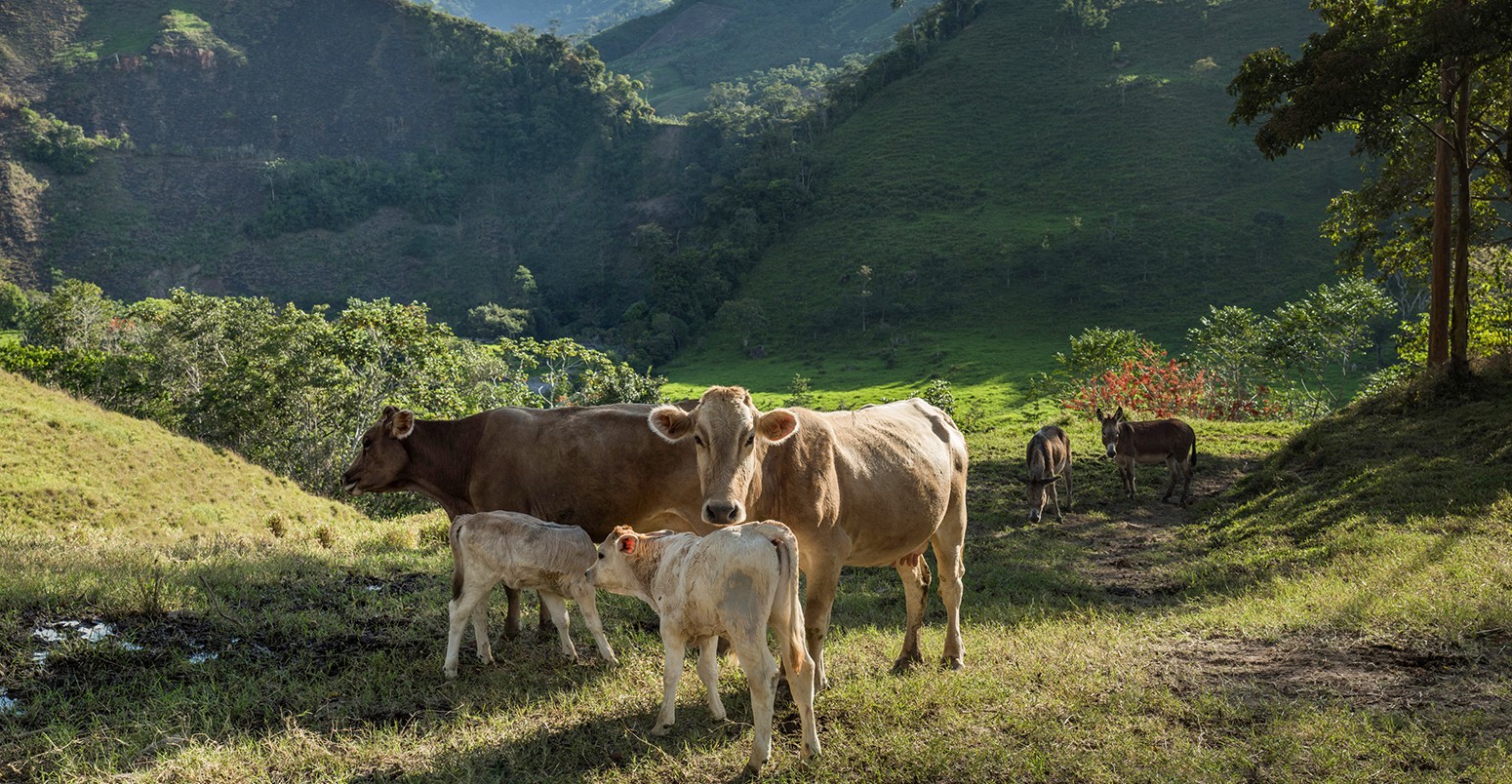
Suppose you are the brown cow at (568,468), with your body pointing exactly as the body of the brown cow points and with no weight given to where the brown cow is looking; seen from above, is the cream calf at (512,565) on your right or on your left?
on your left

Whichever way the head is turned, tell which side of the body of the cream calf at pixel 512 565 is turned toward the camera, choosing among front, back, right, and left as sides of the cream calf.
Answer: right

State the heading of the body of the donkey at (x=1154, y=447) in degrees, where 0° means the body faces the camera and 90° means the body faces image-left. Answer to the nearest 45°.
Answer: approximately 90°

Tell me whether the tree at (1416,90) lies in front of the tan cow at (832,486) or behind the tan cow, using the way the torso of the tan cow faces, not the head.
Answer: behind

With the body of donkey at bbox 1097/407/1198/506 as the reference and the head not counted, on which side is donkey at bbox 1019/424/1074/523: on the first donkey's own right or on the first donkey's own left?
on the first donkey's own left

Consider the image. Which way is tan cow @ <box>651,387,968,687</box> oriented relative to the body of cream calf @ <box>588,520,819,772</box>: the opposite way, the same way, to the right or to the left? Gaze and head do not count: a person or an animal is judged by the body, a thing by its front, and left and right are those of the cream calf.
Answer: to the left

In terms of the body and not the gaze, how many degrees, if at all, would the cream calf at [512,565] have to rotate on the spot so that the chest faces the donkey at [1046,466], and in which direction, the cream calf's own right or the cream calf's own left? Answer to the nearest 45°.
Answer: approximately 45° to the cream calf's own left

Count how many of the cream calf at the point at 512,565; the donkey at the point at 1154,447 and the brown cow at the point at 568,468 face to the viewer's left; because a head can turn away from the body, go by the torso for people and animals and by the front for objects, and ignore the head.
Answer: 2

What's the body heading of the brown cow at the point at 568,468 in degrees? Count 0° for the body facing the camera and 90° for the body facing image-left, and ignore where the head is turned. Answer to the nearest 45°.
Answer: approximately 90°

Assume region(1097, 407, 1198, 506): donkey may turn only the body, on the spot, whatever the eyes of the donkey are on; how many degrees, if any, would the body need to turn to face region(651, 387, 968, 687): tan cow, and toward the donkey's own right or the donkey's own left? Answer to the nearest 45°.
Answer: approximately 90° to the donkey's own left

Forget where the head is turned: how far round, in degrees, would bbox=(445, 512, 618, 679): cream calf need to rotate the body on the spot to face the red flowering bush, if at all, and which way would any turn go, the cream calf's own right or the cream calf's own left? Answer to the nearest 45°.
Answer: approximately 45° to the cream calf's own left

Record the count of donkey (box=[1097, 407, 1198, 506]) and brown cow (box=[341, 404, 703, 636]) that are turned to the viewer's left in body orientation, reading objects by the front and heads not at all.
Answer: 2
